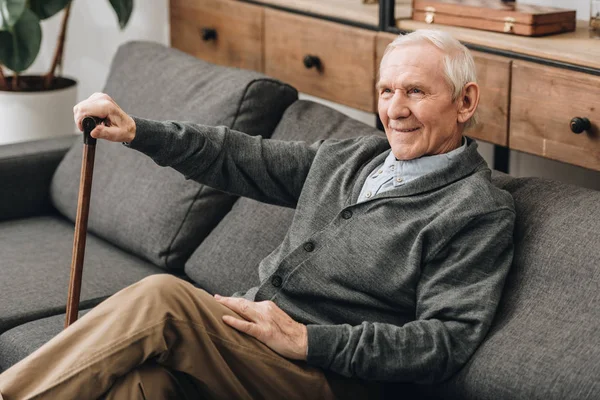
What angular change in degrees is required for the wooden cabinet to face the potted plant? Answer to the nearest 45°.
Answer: approximately 90° to its right

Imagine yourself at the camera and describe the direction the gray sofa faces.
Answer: facing the viewer and to the left of the viewer

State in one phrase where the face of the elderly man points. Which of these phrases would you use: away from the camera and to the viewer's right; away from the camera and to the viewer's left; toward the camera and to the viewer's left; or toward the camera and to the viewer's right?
toward the camera and to the viewer's left

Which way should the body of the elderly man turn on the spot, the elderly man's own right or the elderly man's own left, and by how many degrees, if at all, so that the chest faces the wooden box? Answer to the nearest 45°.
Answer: approximately 180°

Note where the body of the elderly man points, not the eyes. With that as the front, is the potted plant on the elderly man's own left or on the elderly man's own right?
on the elderly man's own right

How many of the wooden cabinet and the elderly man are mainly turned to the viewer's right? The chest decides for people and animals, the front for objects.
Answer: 0

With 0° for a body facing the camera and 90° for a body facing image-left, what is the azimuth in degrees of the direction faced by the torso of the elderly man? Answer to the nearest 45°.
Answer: approximately 45°

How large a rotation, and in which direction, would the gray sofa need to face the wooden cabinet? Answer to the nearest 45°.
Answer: approximately 180°

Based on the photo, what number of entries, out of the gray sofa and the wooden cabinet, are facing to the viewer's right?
0
